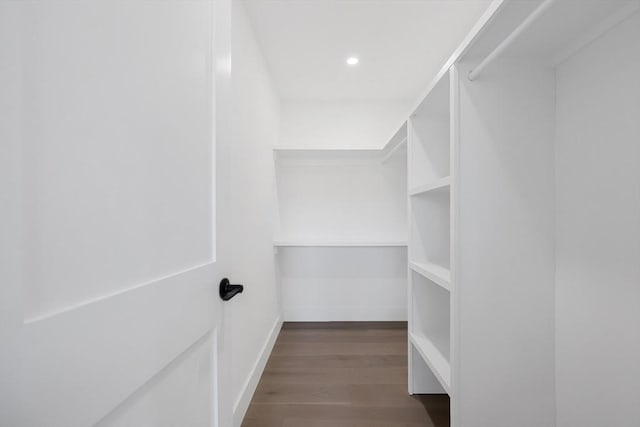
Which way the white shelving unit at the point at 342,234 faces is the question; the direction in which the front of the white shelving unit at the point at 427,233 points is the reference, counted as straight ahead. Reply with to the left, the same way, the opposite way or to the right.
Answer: to the left

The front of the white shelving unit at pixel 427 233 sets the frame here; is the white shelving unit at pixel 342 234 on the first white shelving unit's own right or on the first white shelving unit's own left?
on the first white shelving unit's own right

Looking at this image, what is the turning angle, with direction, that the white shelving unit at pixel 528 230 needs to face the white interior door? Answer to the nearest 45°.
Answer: approximately 45° to its left

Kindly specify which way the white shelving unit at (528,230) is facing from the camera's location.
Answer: facing to the left of the viewer

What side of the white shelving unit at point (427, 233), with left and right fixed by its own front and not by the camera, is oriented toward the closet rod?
left

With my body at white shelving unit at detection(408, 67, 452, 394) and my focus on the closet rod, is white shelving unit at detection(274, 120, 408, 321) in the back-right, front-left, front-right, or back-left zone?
back-right

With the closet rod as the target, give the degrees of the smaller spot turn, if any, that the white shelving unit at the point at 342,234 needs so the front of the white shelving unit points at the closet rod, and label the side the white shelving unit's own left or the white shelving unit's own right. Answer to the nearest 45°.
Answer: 0° — it already faces it

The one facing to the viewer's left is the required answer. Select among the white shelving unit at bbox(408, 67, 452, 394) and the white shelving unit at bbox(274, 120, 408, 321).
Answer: the white shelving unit at bbox(408, 67, 452, 394)
